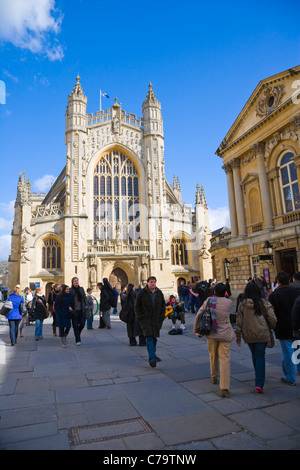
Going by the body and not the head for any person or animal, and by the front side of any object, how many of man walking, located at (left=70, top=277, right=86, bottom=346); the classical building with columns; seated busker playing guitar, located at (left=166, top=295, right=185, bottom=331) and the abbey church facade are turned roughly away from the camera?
0

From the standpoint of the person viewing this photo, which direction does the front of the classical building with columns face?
facing the viewer and to the left of the viewer

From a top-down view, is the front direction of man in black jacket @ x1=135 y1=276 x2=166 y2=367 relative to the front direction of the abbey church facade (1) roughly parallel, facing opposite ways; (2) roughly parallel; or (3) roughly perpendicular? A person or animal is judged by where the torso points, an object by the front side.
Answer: roughly parallel

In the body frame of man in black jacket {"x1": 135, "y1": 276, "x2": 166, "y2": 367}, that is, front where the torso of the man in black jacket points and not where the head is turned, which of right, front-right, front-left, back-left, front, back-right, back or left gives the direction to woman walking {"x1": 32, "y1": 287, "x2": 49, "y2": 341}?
back-right

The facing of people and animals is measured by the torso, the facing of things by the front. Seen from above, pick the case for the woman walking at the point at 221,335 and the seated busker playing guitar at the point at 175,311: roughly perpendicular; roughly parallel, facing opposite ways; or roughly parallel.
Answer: roughly parallel, facing opposite ways

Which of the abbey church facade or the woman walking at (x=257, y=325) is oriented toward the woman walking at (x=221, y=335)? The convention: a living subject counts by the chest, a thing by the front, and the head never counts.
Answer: the abbey church facade

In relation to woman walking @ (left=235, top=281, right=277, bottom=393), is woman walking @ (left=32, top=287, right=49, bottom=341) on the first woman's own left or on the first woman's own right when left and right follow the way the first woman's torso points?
on the first woman's own left

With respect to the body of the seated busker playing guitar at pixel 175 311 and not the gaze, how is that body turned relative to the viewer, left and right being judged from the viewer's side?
facing the viewer

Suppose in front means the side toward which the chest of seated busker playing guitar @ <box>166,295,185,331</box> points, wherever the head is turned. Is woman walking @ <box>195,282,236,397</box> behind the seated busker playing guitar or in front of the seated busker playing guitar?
in front

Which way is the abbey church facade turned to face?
toward the camera

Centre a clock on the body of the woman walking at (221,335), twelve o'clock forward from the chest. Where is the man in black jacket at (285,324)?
The man in black jacket is roughly at 2 o'clock from the woman walking.

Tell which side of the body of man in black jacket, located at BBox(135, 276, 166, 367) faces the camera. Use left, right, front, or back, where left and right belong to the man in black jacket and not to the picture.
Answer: front

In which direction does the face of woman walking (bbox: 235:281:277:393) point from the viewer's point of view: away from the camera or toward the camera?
away from the camera

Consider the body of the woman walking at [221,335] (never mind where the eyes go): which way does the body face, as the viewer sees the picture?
away from the camera

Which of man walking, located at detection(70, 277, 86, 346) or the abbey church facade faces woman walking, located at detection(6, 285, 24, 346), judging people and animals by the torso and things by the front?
the abbey church facade

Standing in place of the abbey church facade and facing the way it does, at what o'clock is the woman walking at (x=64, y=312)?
The woman walking is roughly at 12 o'clock from the abbey church facade.

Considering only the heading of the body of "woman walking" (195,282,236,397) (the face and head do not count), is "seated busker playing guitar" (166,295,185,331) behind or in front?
in front

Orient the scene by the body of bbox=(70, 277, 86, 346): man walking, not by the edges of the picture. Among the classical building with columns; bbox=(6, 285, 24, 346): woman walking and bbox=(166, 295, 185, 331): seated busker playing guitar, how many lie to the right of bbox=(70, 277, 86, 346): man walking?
1

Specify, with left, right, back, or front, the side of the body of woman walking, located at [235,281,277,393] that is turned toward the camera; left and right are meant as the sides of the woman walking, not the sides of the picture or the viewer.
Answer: back
